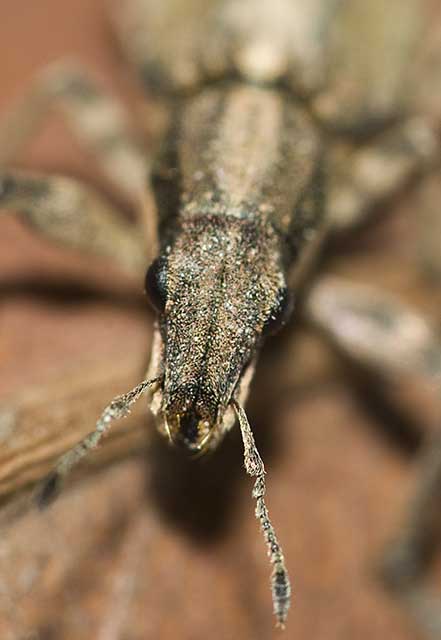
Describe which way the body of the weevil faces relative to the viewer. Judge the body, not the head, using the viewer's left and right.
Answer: facing the viewer
